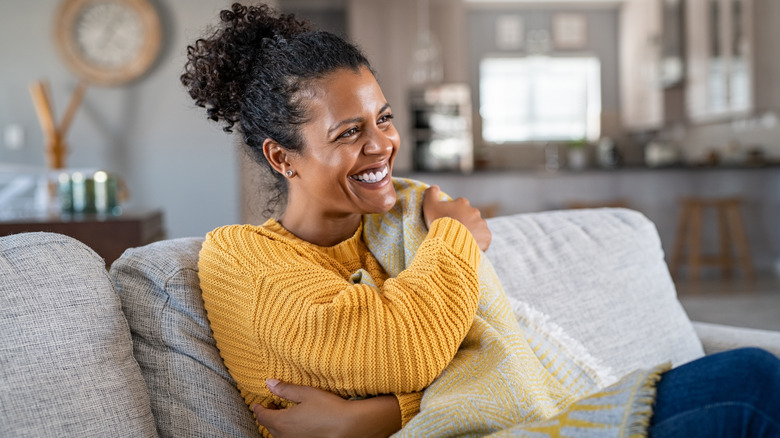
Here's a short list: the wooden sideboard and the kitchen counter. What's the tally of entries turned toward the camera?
2

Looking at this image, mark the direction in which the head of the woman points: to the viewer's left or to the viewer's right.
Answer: to the viewer's right

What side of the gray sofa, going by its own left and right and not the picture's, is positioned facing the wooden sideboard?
back

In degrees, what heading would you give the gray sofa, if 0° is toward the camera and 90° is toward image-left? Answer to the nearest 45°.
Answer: approximately 0°

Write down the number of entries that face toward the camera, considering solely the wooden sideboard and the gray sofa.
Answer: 2

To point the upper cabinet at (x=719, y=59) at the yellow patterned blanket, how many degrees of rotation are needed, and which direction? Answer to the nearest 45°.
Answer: approximately 45° to its left

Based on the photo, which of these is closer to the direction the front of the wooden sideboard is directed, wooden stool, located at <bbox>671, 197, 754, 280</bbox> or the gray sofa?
the gray sofa

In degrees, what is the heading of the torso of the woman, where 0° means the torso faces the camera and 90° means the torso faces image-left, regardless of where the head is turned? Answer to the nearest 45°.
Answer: approximately 315°

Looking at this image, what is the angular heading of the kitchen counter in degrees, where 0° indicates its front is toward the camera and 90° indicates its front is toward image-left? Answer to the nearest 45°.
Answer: approximately 0°
